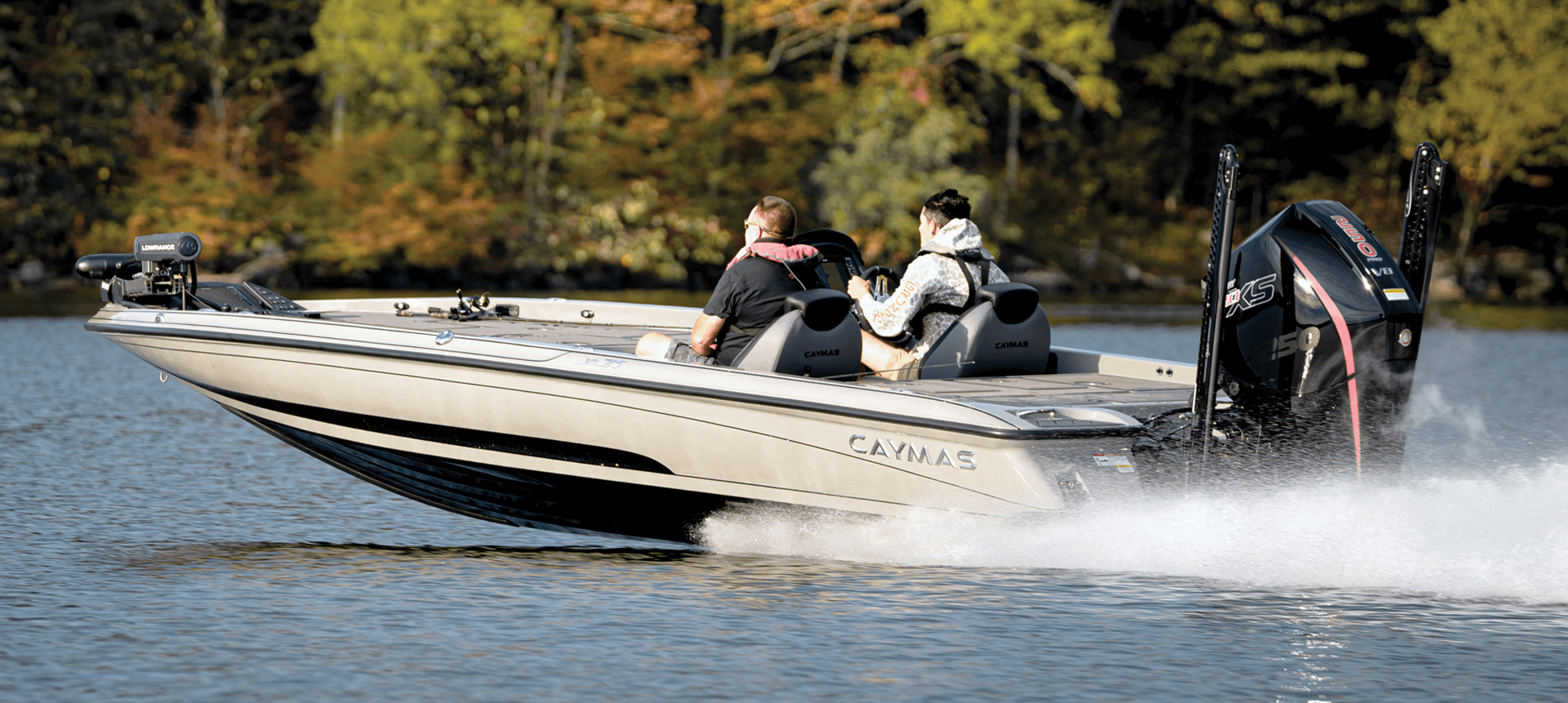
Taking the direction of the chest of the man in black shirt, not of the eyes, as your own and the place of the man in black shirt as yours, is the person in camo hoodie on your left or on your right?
on your right

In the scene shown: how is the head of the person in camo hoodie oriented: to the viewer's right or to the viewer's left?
to the viewer's left

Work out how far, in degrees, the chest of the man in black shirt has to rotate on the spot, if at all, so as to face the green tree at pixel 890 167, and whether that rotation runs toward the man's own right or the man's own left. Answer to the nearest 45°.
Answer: approximately 45° to the man's own right

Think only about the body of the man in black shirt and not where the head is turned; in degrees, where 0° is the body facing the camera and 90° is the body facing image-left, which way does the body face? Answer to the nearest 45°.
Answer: approximately 135°

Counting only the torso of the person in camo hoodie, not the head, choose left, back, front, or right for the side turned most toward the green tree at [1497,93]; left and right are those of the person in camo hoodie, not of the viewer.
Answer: right

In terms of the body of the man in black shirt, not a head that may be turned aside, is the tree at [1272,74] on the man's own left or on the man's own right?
on the man's own right

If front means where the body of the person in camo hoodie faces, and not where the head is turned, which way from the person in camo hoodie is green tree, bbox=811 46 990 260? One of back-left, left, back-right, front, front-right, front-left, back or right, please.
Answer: front-right

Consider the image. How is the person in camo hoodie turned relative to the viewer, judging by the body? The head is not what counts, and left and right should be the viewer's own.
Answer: facing away from the viewer and to the left of the viewer

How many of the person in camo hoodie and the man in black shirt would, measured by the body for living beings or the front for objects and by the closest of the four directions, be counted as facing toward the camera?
0

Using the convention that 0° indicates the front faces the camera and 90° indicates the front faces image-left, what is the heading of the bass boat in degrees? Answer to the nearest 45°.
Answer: approximately 135°
